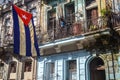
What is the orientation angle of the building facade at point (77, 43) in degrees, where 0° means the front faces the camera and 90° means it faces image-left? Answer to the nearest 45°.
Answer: approximately 45°

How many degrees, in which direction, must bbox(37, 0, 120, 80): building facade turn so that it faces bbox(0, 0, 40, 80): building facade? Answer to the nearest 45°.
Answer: approximately 90° to its right
